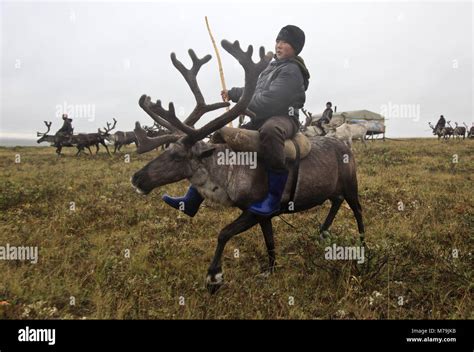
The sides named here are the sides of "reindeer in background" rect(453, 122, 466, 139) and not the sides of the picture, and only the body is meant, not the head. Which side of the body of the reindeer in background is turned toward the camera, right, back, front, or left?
left

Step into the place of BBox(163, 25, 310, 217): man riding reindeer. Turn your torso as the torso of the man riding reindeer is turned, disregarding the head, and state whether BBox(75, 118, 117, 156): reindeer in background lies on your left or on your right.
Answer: on your right

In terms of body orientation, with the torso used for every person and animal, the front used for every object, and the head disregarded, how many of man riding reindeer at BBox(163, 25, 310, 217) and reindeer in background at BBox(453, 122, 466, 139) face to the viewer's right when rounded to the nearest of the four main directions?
0

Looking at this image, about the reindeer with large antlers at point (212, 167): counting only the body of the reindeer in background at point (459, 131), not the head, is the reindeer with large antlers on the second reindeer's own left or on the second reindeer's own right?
on the second reindeer's own left

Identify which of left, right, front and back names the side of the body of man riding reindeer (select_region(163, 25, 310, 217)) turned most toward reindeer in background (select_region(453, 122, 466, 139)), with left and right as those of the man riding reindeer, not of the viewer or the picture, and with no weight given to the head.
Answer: back

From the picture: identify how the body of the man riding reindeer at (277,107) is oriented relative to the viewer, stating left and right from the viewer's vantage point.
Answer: facing the viewer and to the left of the viewer

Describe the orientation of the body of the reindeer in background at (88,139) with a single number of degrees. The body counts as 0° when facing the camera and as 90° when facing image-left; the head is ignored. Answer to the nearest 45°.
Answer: approximately 270°

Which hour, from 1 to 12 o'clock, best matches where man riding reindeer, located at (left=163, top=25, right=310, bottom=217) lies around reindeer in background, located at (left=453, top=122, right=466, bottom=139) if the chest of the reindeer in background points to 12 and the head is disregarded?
The man riding reindeer is roughly at 9 o'clock from the reindeer in background.

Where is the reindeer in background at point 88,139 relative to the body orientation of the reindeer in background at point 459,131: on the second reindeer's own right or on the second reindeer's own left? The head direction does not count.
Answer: on the second reindeer's own left

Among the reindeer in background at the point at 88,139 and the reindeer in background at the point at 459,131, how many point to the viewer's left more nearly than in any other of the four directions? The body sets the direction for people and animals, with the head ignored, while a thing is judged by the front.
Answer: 1

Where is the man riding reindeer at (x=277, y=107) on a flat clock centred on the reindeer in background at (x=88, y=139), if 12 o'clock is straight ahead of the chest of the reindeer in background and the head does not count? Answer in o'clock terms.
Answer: The man riding reindeer is roughly at 3 o'clock from the reindeer in background.
